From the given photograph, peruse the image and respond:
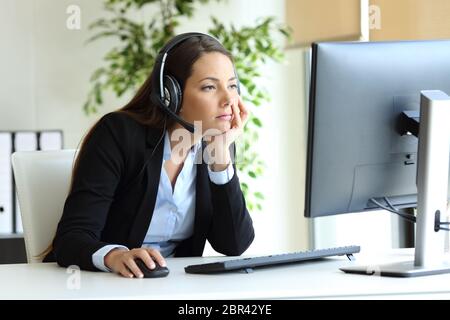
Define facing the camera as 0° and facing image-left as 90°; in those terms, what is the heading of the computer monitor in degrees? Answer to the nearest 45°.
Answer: approximately 135°

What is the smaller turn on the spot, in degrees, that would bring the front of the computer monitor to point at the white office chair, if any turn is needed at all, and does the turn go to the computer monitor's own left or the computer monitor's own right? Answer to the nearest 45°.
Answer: approximately 45° to the computer monitor's own left

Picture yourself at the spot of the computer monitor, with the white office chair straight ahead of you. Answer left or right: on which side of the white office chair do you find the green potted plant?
right

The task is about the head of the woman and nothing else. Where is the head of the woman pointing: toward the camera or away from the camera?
toward the camera

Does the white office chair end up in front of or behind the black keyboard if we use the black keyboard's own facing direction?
in front

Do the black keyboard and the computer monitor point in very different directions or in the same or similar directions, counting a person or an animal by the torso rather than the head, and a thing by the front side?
same or similar directions

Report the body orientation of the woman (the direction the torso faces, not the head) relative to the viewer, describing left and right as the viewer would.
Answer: facing the viewer and to the right of the viewer

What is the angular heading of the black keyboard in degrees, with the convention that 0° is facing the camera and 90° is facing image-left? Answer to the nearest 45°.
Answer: approximately 135°

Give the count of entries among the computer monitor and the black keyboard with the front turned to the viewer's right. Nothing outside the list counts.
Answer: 0

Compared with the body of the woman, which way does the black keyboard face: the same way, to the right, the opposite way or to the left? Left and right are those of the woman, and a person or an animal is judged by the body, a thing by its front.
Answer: the opposite way

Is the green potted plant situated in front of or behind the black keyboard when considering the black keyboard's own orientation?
in front

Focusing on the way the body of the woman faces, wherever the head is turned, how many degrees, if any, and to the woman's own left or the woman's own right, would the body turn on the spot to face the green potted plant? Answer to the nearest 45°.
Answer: approximately 135° to the woman's own left
